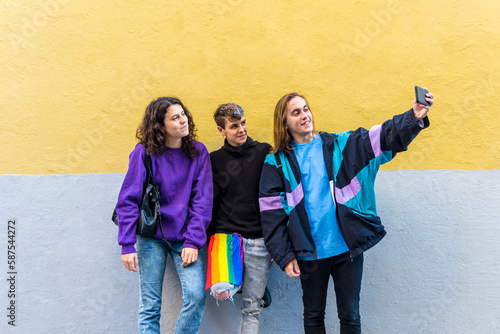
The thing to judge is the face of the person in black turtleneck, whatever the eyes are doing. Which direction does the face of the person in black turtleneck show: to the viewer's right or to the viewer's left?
to the viewer's right

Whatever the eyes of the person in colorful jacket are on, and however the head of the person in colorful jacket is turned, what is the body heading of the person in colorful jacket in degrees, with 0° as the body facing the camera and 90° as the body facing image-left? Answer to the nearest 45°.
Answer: approximately 0°

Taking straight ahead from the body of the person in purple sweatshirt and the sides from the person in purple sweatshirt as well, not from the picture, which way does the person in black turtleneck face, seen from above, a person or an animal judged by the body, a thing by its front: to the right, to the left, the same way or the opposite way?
the same way

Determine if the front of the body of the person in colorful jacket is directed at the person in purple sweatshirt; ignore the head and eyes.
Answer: no

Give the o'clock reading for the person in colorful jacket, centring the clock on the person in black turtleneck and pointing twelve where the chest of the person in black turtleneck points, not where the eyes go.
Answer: The person in colorful jacket is roughly at 10 o'clock from the person in black turtleneck.

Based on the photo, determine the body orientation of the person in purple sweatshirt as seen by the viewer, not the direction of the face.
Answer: toward the camera

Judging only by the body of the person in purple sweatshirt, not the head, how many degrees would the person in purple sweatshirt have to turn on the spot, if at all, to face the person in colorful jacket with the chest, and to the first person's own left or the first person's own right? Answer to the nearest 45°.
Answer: approximately 45° to the first person's own left

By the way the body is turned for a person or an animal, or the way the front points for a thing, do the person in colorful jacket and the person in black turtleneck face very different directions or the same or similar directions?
same or similar directions

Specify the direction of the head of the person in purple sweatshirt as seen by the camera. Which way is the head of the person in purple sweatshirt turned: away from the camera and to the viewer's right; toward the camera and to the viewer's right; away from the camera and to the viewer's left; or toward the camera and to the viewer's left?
toward the camera and to the viewer's right

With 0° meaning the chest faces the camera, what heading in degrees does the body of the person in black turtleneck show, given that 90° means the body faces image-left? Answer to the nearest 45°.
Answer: approximately 0°

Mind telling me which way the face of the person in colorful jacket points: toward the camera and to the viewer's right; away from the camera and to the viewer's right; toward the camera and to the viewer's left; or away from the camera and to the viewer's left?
toward the camera and to the viewer's right

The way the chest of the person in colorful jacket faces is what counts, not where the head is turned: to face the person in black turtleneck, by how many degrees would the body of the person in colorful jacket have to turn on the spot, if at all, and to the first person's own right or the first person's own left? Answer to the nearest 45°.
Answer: approximately 90° to the first person's own right
